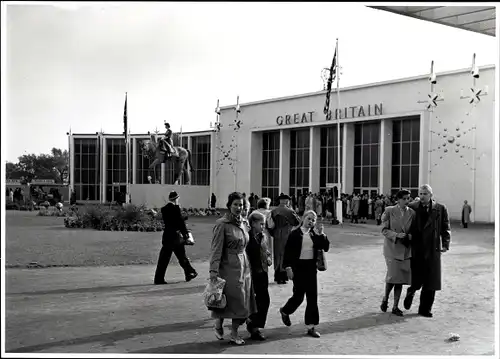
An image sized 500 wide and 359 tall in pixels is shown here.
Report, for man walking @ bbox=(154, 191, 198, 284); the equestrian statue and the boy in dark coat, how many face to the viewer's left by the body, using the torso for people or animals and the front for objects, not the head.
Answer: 1

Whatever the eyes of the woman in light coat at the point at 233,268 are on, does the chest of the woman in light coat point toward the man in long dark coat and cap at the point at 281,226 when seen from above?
no

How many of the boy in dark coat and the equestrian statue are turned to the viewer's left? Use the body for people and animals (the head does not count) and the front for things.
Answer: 1

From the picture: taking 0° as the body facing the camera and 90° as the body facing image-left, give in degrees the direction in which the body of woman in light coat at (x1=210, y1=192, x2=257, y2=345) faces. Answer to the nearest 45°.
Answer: approximately 315°

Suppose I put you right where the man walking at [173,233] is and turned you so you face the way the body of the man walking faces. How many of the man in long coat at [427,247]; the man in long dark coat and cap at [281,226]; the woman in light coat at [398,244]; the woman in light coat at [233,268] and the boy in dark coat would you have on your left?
0

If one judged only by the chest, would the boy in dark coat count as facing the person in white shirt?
no

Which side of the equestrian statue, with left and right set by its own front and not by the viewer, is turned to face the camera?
left

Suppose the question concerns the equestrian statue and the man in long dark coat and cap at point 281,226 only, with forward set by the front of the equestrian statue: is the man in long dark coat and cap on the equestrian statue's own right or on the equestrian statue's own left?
on the equestrian statue's own left

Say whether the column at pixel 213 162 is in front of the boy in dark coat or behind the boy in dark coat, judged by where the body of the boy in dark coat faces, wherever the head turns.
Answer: behind

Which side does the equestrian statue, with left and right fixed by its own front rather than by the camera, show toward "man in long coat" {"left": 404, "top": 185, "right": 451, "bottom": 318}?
left

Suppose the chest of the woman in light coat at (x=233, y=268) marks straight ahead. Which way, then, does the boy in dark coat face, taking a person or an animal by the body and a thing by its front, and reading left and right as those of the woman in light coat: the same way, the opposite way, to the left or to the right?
the same way

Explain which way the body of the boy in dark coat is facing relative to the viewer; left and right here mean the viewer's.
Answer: facing the viewer and to the right of the viewer

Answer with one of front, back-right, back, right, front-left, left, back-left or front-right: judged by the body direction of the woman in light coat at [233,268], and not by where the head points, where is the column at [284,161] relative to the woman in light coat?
back-left

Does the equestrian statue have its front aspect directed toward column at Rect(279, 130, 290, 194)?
no

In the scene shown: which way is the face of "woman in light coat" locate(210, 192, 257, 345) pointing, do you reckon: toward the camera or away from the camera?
toward the camera
